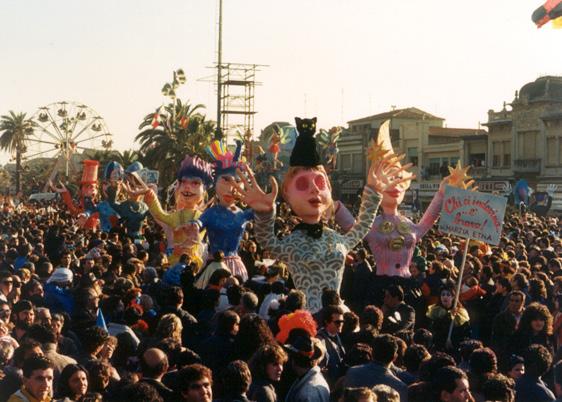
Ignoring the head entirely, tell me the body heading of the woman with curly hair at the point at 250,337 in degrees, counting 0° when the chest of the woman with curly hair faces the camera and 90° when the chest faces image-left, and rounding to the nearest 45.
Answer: approximately 180°

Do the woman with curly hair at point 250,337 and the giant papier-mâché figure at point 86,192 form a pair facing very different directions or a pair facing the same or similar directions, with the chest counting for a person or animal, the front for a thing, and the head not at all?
very different directions

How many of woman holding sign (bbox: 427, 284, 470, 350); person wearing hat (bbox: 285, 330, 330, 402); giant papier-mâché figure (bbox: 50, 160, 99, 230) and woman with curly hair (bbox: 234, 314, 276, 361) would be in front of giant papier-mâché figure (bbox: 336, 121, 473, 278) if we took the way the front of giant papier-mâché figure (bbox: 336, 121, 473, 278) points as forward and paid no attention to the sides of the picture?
3

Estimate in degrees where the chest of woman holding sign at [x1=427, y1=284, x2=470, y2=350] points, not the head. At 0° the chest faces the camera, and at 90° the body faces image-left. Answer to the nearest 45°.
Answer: approximately 0°

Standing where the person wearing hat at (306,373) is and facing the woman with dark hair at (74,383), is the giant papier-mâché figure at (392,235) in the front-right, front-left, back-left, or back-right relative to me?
back-right

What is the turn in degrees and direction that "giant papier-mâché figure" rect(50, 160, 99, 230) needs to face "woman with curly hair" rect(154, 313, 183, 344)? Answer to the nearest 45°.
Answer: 0° — it already faces them

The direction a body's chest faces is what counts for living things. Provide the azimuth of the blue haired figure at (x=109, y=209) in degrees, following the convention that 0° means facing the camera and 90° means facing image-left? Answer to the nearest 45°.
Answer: approximately 315°

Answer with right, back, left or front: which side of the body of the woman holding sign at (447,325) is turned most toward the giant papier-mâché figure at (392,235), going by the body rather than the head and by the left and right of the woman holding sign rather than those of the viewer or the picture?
back

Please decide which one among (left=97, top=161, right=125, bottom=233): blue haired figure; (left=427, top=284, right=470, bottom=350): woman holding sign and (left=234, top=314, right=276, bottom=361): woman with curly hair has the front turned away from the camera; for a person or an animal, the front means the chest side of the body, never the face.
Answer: (left=234, top=314, right=276, bottom=361): woman with curly hair

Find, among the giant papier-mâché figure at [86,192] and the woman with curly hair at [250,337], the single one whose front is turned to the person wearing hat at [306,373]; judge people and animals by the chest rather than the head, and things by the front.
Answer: the giant papier-mâché figure
